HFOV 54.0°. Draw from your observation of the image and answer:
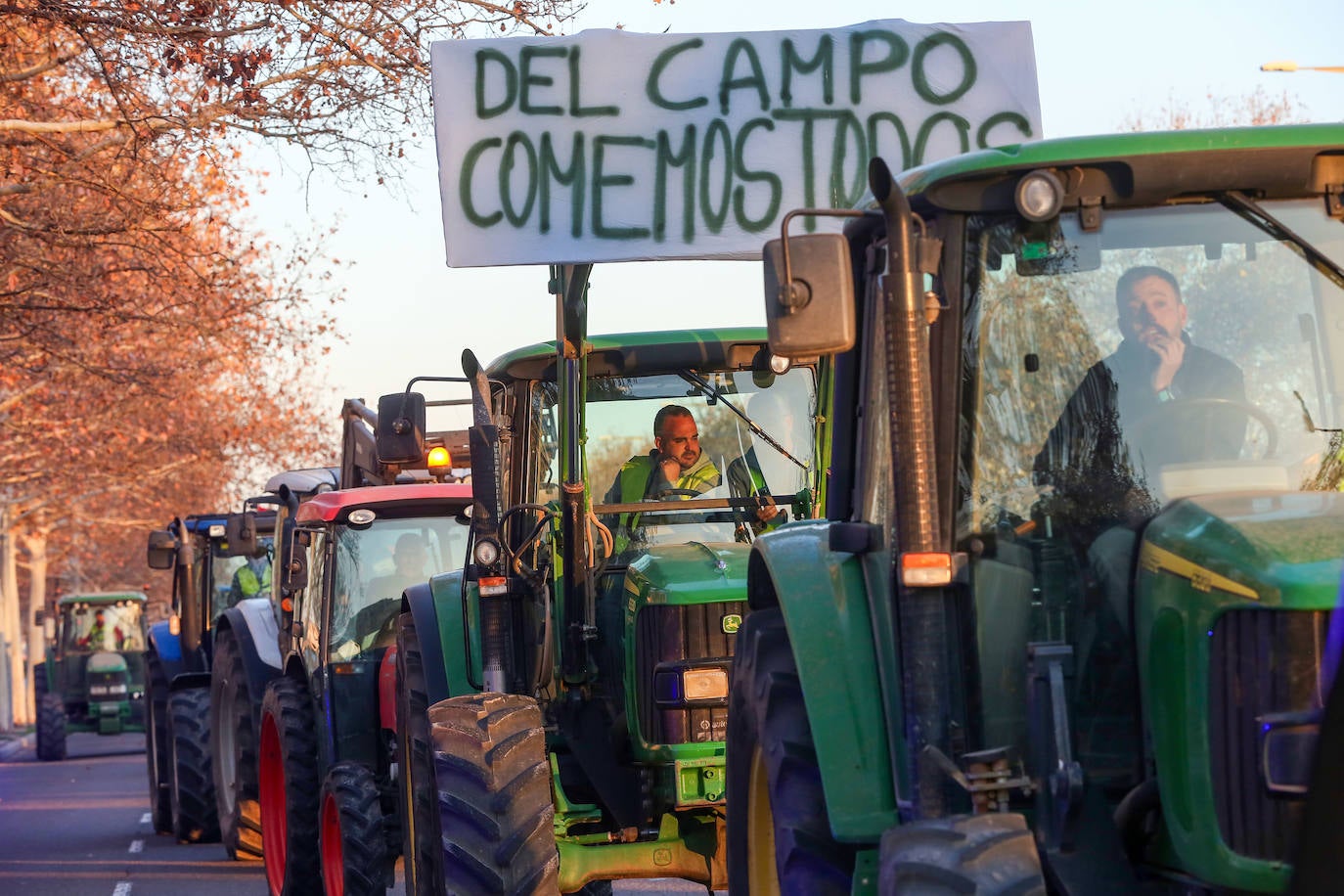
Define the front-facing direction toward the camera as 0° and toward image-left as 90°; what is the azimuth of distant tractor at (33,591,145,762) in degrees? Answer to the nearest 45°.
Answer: approximately 0°

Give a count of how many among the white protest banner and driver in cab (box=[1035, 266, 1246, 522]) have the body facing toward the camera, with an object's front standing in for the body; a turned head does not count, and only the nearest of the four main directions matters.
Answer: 2

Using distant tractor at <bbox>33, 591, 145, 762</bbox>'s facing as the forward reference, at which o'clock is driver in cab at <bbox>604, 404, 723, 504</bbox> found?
The driver in cab is roughly at 12 o'clock from the distant tractor.

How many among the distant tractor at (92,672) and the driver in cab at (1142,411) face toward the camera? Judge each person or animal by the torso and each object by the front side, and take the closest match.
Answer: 2

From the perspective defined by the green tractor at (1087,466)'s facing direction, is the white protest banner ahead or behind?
behind

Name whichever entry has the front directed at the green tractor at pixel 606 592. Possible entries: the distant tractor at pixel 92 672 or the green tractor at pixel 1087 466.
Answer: the distant tractor

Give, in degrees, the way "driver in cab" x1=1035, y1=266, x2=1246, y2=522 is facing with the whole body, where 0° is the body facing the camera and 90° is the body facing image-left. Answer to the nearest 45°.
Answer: approximately 0°

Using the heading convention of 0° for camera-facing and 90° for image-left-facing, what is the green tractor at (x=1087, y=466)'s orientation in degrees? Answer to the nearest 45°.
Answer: approximately 315°

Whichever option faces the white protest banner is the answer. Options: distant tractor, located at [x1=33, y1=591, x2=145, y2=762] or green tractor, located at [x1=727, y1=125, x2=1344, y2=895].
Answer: the distant tractor

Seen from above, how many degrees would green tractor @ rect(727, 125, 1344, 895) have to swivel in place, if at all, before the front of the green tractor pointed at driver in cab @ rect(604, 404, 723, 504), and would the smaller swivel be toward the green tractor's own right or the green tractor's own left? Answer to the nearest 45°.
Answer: approximately 180°
